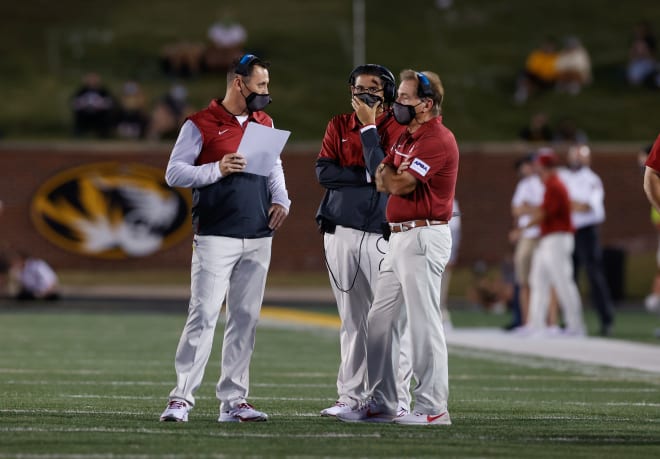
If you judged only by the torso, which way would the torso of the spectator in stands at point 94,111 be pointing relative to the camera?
toward the camera

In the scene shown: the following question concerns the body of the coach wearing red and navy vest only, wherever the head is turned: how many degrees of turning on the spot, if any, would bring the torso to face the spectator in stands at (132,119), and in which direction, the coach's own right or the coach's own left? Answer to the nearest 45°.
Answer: approximately 135° to the coach's own left

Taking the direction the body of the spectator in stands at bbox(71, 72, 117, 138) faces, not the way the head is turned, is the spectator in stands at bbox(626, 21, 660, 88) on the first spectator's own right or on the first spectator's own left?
on the first spectator's own left

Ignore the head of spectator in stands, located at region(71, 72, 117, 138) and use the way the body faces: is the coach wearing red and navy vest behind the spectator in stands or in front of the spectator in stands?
in front

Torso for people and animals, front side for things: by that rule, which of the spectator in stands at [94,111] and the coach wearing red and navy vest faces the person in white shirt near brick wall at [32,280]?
the spectator in stands at [94,111]

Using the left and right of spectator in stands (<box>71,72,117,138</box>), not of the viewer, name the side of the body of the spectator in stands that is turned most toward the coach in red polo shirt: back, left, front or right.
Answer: front

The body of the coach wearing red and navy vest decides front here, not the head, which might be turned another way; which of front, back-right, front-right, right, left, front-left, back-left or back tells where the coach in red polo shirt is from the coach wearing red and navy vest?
front-left

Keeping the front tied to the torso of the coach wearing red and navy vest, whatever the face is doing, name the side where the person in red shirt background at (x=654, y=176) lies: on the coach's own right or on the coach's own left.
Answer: on the coach's own left

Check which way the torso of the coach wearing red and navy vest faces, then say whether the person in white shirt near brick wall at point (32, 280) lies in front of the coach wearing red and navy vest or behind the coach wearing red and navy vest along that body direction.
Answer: behind

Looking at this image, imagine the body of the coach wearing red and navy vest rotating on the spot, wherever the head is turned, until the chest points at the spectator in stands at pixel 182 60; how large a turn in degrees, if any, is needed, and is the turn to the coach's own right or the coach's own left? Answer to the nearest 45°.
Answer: approximately 135° to the coach's own left

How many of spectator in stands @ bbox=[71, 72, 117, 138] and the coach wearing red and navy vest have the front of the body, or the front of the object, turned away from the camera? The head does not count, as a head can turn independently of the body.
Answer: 0

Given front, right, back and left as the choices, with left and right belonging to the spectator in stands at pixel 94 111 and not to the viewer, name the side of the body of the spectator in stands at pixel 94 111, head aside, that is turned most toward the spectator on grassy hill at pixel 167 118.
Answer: left

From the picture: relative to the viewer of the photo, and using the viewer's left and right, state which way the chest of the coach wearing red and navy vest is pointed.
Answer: facing the viewer and to the right of the viewer

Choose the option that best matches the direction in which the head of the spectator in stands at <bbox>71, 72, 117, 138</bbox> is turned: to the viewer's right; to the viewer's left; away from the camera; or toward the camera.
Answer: toward the camera

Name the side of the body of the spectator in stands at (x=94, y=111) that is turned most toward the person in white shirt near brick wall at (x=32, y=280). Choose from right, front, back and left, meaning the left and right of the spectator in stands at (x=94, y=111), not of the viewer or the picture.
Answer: front

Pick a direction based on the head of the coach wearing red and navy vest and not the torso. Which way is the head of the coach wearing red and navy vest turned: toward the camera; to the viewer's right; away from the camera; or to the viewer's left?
to the viewer's right
